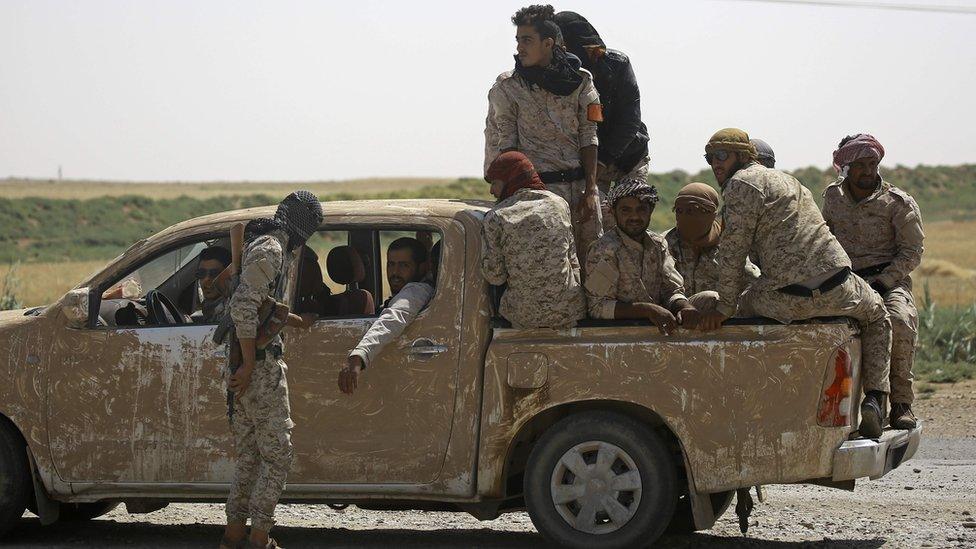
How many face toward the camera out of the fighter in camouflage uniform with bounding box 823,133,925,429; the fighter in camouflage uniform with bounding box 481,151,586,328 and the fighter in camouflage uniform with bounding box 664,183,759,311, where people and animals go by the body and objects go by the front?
2

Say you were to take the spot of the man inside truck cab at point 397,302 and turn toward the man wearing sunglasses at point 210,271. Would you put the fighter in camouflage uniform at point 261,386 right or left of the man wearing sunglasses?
left

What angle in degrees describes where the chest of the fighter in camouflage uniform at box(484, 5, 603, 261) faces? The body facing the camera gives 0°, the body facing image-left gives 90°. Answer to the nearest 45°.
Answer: approximately 45°

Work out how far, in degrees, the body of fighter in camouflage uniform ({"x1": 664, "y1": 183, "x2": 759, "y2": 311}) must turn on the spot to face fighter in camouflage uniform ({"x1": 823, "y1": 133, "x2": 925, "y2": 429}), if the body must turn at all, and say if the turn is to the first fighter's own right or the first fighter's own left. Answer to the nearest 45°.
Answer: approximately 135° to the first fighter's own left

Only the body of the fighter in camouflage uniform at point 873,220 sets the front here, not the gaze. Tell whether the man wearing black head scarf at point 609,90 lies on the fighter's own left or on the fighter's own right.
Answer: on the fighter's own right

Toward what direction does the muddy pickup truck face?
to the viewer's left

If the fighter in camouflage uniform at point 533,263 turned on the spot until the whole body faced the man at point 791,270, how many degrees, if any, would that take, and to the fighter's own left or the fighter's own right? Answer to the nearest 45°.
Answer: approximately 135° to the fighter's own right
